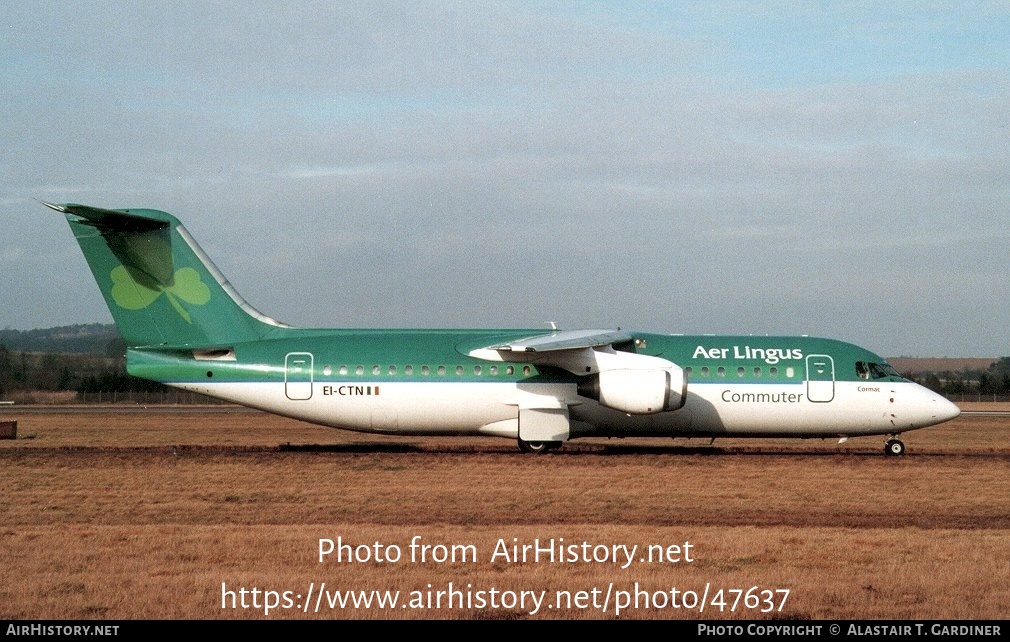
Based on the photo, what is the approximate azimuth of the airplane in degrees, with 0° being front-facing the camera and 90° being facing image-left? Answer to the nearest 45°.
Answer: approximately 270°
